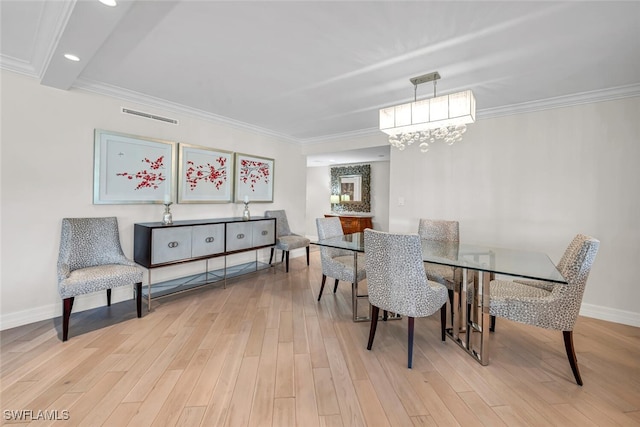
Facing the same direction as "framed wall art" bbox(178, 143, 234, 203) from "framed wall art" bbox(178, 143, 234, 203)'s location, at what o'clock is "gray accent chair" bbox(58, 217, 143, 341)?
The gray accent chair is roughly at 3 o'clock from the framed wall art.

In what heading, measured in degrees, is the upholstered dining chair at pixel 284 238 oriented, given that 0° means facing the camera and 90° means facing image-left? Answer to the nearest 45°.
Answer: approximately 315°

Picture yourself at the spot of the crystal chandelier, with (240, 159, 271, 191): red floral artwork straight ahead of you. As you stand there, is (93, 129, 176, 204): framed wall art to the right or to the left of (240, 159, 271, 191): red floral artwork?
left

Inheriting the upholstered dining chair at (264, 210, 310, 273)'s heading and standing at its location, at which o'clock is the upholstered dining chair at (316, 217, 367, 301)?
the upholstered dining chair at (316, 217, 367, 301) is roughly at 1 o'clock from the upholstered dining chair at (264, 210, 310, 273).

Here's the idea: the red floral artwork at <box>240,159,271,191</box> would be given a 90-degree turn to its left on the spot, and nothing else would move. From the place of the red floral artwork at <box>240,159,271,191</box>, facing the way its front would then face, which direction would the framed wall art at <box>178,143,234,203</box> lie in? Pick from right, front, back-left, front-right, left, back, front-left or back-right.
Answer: back

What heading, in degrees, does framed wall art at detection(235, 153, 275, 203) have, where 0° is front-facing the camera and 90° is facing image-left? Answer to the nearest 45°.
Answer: approximately 315°

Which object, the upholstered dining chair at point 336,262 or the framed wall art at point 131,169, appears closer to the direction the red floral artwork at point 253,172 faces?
the upholstered dining chair
